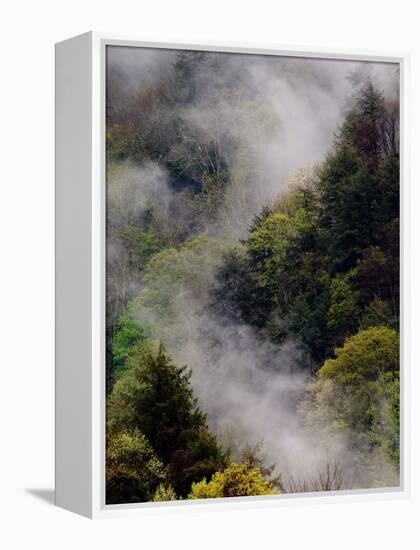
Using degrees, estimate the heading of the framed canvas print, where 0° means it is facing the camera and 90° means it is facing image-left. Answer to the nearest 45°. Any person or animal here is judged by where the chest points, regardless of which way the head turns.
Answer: approximately 315°
